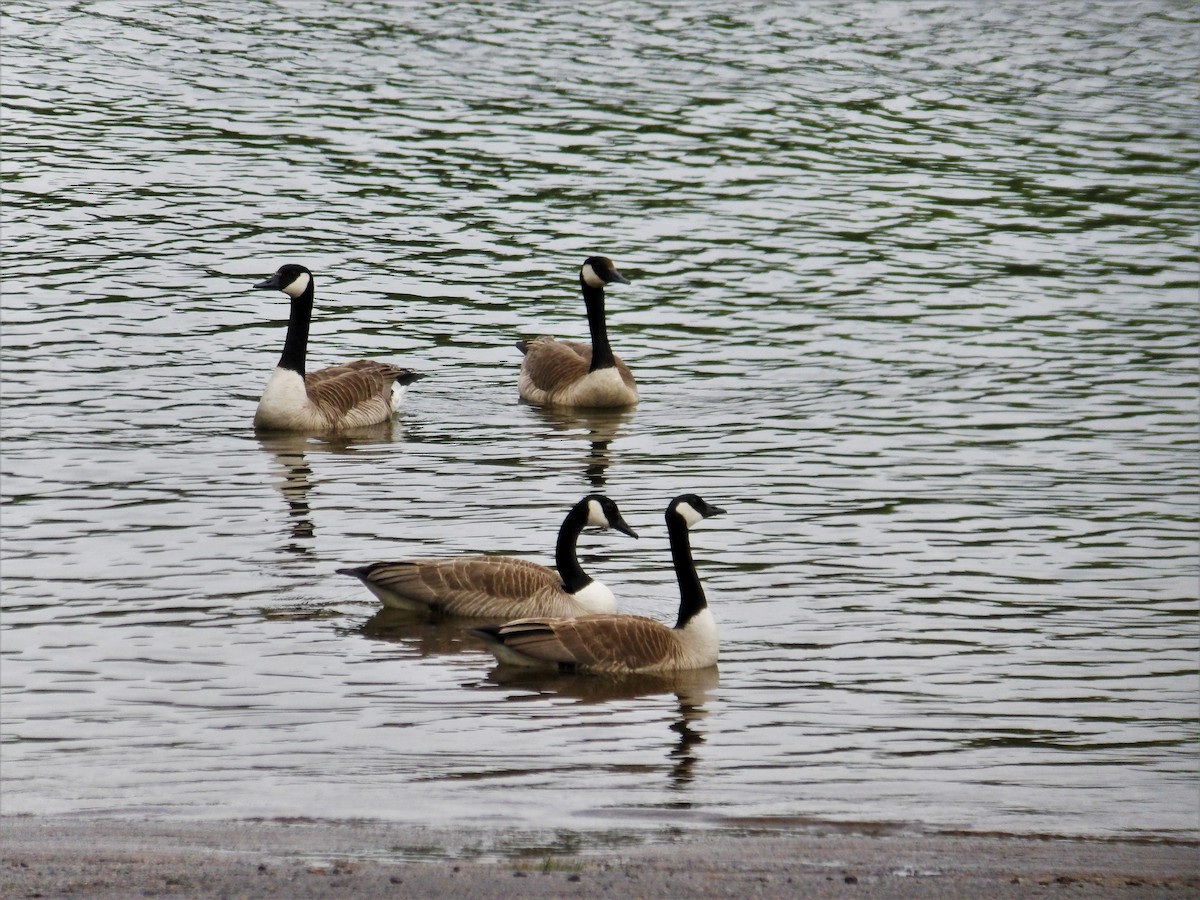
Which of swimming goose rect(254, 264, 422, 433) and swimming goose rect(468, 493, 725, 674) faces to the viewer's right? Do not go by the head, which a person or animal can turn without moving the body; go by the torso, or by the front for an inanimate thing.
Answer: swimming goose rect(468, 493, 725, 674)

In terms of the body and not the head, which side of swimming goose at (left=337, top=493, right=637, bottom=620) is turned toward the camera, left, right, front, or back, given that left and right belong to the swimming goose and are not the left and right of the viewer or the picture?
right

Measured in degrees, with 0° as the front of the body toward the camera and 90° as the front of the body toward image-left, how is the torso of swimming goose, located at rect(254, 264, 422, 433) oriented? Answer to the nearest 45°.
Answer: approximately 45°

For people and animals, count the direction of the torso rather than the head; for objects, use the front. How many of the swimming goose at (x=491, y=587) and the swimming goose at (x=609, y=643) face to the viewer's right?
2

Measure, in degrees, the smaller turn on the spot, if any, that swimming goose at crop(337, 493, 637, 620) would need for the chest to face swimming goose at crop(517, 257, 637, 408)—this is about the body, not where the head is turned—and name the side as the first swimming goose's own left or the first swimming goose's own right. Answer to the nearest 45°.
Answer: approximately 90° to the first swimming goose's own left

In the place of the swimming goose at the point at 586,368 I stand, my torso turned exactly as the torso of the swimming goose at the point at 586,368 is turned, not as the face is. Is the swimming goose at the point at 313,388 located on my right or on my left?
on my right

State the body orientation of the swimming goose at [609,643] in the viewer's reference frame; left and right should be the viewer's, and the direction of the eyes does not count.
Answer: facing to the right of the viewer

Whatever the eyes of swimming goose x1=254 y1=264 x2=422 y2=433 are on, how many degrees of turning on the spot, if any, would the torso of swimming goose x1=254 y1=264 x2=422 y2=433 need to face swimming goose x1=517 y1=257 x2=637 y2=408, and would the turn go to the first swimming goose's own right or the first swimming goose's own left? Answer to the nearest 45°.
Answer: approximately 135° to the first swimming goose's own left

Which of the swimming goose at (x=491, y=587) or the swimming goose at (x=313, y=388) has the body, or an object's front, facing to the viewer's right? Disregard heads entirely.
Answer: the swimming goose at (x=491, y=587)

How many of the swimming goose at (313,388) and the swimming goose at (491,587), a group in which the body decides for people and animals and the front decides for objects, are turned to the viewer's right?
1

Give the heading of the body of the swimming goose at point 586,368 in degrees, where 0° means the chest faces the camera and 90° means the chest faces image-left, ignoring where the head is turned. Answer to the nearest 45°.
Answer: approximately 315°

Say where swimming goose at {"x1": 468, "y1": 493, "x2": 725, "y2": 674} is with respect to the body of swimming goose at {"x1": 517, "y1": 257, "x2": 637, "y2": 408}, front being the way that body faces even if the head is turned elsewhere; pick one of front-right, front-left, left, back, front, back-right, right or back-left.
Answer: front-right

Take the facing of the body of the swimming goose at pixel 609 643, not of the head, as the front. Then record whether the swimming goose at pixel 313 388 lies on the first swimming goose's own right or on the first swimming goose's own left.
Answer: on the first swimming goose's own left
